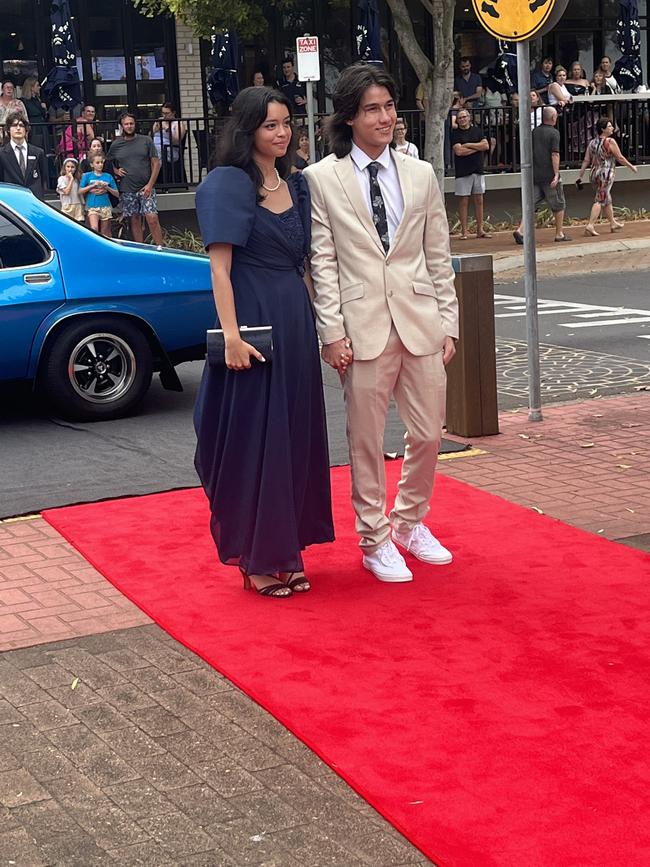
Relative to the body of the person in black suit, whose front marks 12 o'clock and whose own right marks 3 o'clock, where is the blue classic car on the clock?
The blue classic car is roughly at 12 o'clock from the person in black suit.

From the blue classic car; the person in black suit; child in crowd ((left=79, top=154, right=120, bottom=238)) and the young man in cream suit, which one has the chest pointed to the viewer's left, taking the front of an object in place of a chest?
the blue classic car

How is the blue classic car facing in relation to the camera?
to the viewer's left

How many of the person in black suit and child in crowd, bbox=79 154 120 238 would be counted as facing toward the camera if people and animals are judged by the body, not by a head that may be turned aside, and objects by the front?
2

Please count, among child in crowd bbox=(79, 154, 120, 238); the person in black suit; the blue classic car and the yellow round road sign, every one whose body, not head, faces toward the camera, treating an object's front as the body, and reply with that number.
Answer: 3

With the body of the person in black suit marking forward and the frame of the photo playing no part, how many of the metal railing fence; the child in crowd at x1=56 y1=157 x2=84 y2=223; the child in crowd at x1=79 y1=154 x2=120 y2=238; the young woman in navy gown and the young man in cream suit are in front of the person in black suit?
2

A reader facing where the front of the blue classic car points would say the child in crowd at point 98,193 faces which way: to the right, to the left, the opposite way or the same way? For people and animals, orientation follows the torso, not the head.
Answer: to the left

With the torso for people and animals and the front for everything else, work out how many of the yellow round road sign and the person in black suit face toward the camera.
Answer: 2

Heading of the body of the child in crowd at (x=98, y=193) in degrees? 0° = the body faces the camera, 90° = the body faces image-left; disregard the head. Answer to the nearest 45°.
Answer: approximately 0°

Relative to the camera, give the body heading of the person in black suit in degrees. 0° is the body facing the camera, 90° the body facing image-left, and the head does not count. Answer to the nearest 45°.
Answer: approximately 0°

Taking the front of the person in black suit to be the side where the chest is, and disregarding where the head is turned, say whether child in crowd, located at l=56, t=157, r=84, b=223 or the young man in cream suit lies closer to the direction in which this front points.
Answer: the young man in cream suit

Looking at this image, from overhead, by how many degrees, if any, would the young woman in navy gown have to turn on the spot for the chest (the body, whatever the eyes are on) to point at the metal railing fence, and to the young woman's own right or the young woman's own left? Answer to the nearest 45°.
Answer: approximately 135° to the young woman's own left

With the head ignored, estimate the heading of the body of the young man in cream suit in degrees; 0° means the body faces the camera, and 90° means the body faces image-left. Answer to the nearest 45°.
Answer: approximately 315°

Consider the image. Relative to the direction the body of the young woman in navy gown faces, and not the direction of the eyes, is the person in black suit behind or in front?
behind

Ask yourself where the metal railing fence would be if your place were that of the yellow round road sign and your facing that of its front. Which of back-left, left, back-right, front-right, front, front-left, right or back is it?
back

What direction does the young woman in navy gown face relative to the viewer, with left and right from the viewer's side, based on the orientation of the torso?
facing the viewer and to the right of the viewer
